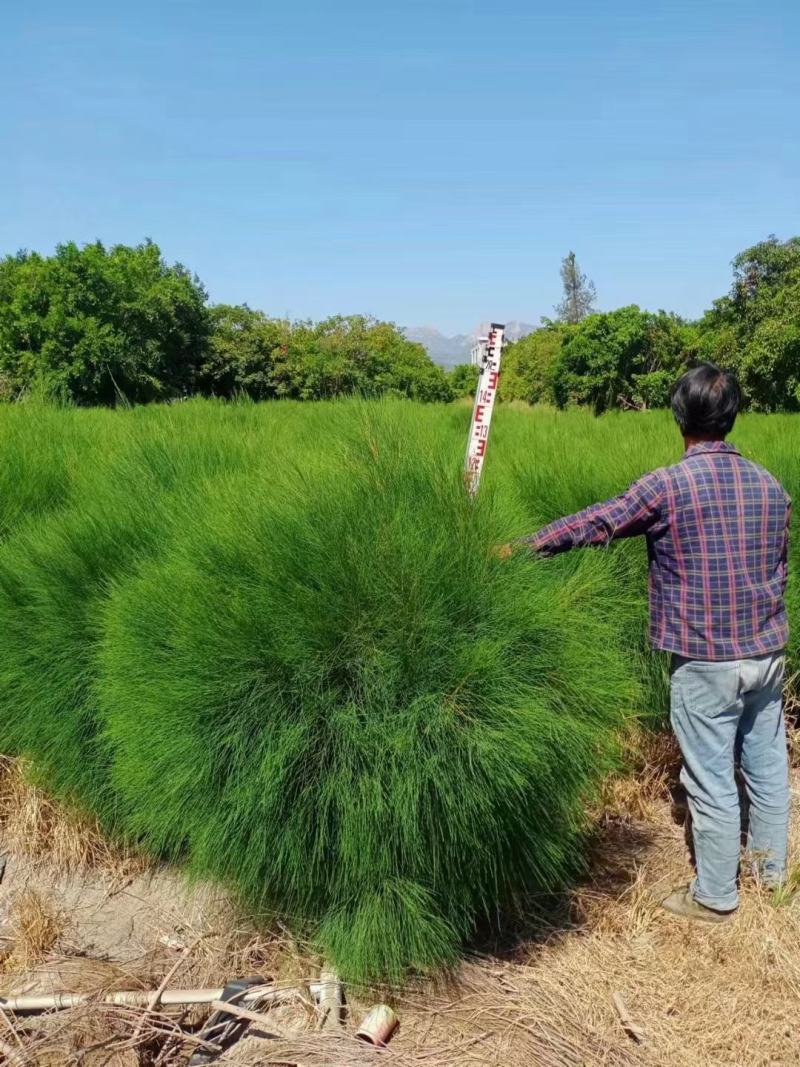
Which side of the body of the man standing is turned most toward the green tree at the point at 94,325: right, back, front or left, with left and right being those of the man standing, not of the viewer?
front

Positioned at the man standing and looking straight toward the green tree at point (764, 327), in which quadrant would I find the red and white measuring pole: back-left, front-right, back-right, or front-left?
front-left

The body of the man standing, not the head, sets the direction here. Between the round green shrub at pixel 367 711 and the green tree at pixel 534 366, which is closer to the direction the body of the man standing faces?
the green tree

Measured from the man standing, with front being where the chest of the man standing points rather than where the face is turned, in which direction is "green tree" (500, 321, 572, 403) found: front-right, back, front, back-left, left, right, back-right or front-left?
front-right

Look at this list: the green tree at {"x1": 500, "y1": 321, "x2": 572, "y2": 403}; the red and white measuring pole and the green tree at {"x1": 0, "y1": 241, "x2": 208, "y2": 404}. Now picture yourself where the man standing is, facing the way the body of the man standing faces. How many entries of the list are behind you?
0

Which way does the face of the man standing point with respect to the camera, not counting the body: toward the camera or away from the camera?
away from the camera

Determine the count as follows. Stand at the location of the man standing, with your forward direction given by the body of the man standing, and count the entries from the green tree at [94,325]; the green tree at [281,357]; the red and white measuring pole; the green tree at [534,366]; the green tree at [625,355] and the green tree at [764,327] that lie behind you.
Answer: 0

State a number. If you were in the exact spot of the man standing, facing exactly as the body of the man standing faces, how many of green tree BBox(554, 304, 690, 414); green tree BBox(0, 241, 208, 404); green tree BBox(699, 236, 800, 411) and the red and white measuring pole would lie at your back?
0

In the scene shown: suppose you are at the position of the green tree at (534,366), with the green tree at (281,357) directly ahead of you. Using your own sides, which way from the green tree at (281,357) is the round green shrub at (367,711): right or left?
left

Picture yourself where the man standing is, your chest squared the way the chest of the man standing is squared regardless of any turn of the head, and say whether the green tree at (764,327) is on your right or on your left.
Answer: on your right

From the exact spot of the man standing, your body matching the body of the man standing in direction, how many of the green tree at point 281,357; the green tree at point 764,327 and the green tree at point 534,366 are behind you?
0

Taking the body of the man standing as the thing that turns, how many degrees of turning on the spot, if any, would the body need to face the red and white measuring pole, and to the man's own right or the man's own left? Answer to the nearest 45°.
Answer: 0° — they already face it

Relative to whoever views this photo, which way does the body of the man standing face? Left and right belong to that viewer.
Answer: facing away from the viewer and to the left of the viewer

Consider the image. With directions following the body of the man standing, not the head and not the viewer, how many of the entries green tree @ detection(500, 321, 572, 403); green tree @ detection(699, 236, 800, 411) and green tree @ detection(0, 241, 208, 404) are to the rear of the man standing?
0
